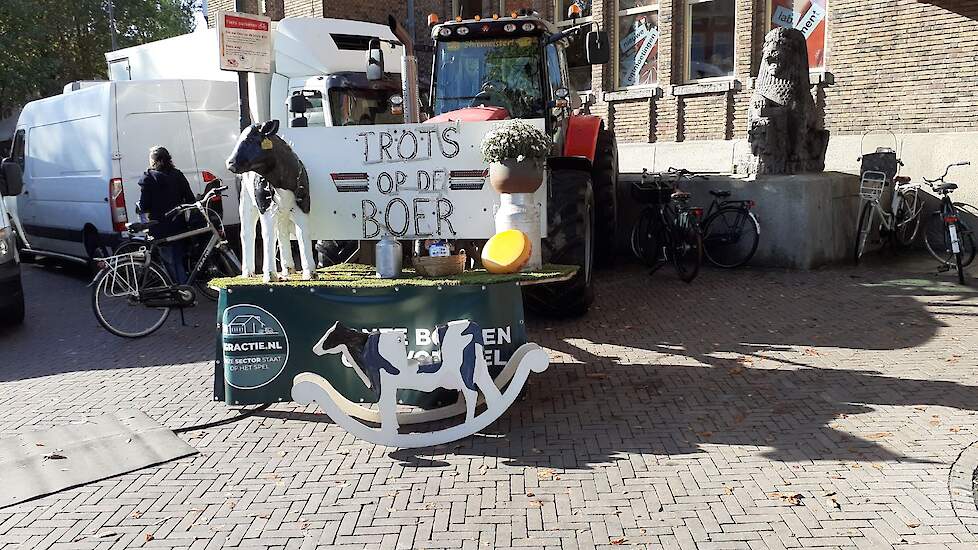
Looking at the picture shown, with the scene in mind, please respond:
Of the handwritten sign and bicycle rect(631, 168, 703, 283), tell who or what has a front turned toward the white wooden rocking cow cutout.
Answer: the handwritten sign

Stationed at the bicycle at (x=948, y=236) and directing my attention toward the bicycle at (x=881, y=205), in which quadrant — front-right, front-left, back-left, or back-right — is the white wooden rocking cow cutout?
back-left

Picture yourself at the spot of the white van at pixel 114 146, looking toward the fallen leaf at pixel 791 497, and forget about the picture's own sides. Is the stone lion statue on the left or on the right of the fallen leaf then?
left

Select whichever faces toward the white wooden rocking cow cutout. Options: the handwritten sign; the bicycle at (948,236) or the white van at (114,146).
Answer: the handwritten sign

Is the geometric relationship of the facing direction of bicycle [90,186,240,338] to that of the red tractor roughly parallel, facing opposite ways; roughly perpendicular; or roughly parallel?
roughly perpendicular

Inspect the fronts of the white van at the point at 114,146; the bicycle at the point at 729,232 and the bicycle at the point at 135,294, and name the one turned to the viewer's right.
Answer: the bicycle at the point at 135,294

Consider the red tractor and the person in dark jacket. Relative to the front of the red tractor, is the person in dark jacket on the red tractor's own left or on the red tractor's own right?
on the red tractor's own right

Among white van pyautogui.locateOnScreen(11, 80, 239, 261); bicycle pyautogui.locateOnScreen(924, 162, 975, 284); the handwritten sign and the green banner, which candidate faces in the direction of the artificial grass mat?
the handwritten sign

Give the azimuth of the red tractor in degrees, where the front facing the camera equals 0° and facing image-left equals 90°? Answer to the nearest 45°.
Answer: approximately 0°
